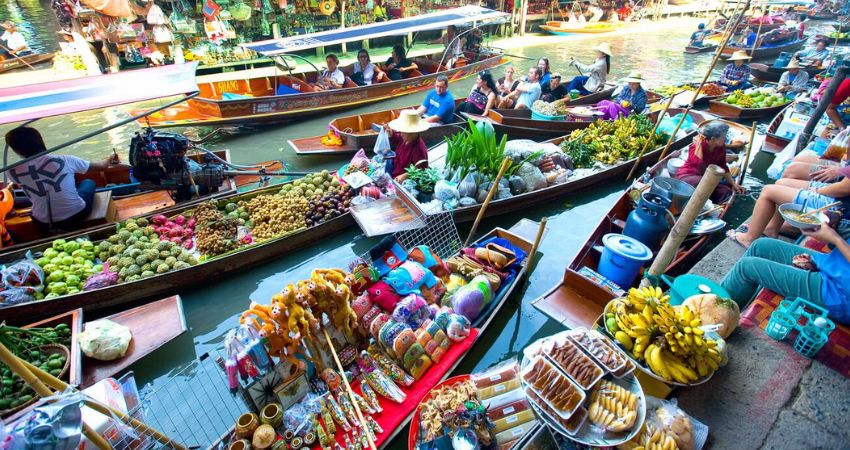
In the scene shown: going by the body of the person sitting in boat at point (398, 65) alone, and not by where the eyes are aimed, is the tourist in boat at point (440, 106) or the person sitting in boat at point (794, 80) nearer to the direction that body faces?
the tourist in boat

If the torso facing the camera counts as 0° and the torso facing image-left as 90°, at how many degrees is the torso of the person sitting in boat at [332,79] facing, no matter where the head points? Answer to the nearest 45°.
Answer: approximately 45°

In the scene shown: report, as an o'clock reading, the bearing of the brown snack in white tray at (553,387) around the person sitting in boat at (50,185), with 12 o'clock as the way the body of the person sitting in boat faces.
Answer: The brown snack in white tray is roughly at 4 o'clock from the person sitting in boat.
